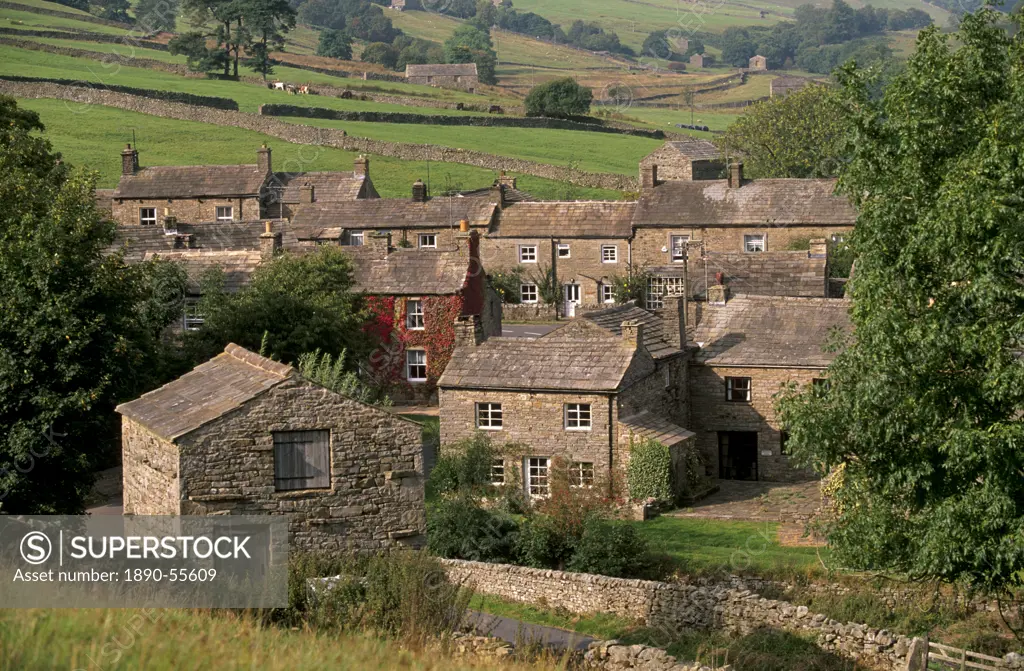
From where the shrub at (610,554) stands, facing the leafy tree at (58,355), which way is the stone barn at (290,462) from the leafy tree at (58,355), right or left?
left

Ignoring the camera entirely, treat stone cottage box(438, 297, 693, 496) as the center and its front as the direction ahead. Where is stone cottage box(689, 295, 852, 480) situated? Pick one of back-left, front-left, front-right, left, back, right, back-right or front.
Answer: back-left

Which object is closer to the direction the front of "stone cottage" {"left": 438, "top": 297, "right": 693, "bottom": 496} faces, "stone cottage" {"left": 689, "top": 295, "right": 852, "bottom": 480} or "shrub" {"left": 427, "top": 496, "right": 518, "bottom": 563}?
the shrub

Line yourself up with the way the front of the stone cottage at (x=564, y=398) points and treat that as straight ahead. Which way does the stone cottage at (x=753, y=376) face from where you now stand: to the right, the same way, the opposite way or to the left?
the same way

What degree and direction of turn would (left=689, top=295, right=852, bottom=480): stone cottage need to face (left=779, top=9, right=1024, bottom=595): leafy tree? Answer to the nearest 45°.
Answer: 0° — it already faces it

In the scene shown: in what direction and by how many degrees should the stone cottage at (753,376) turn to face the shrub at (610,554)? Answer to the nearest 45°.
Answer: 0° — it already faces it

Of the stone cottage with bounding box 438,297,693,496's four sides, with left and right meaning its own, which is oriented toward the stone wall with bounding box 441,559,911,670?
front

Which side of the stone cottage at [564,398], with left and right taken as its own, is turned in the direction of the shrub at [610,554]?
front

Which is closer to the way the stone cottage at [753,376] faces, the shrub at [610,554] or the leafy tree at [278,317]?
the shrub

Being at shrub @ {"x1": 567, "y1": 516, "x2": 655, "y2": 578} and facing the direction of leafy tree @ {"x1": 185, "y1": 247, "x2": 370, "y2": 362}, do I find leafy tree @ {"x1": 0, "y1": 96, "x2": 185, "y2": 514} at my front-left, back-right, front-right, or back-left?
front-left

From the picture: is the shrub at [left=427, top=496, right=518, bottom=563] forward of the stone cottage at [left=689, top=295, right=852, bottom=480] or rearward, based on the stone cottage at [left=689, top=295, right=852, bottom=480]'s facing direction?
forward

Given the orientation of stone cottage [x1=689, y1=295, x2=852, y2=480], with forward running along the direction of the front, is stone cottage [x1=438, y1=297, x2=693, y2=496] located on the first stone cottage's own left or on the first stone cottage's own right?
on the first stone cottage's own right

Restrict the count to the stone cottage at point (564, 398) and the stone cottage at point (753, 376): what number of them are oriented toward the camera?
2

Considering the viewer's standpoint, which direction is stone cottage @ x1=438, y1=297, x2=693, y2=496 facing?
facing the viewer
